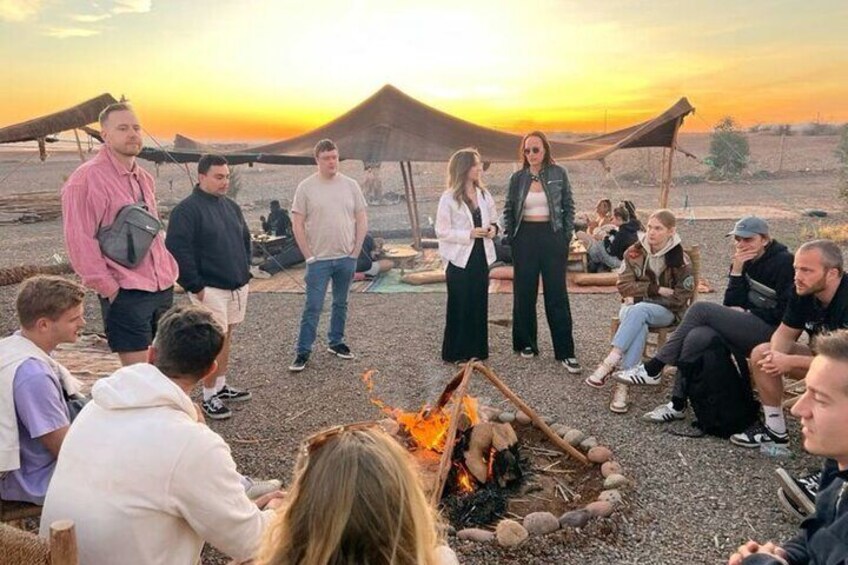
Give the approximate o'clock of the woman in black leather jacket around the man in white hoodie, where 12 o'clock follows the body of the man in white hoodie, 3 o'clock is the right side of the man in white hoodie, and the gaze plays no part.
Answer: The woman in black leather jacket is roughly at 12 o'clock from the man in white hoodie.

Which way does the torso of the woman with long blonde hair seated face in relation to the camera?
away from the camera

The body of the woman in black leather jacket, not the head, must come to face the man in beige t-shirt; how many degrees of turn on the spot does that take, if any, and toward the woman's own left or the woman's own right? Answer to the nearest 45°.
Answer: approximately 90° to the woman's own right

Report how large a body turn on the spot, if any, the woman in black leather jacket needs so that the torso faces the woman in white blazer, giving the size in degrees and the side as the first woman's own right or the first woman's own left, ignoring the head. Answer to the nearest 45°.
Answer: approximately 90° to the first woman's own right

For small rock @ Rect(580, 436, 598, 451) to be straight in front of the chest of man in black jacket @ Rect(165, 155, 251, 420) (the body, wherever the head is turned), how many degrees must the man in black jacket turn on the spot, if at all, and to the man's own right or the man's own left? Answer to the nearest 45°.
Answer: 0° — they already face it
